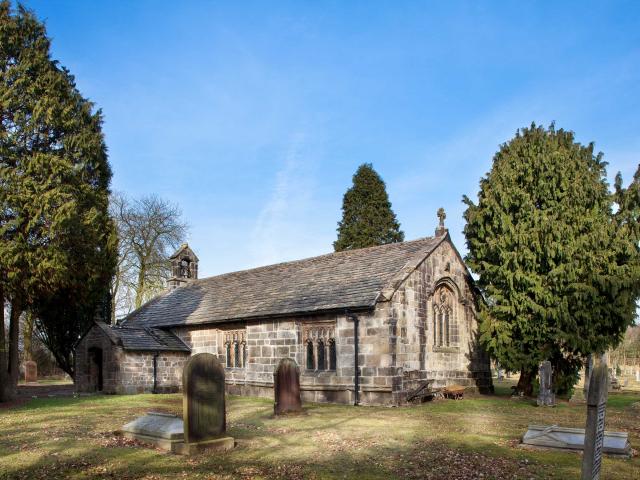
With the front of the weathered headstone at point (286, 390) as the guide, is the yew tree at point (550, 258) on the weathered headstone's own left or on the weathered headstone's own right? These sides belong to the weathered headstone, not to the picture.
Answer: on the weathered headstone's own left

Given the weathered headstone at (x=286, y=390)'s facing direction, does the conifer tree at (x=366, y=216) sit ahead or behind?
behind

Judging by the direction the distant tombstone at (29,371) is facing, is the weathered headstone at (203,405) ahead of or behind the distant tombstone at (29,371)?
ahead

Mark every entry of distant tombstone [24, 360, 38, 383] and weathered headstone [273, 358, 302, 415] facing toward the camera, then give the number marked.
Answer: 2

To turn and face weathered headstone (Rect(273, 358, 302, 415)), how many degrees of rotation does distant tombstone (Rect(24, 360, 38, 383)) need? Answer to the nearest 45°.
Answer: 0° — it already faces it

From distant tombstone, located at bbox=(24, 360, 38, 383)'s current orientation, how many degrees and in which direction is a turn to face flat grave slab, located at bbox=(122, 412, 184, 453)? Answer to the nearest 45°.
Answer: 0° — it already faces it

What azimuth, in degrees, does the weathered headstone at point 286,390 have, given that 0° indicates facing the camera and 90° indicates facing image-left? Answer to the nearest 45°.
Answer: approximately 0°

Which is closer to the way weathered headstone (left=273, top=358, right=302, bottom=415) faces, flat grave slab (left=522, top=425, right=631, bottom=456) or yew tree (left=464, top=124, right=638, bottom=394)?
the flat grave slab

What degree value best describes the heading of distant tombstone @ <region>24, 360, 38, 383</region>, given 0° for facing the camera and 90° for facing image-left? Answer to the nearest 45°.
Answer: approximately 0°
